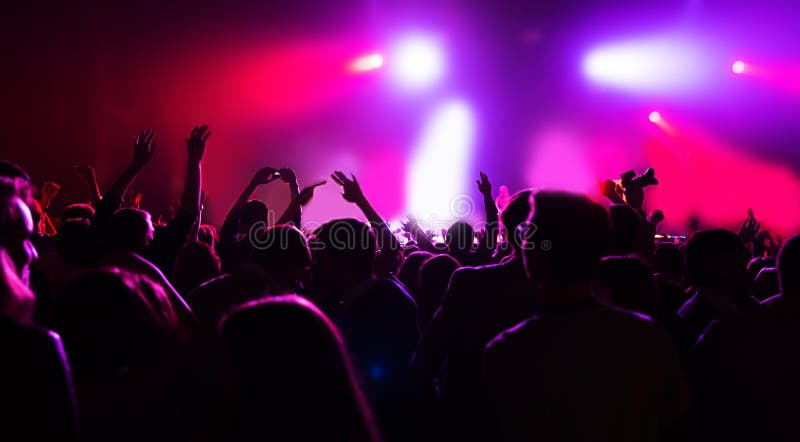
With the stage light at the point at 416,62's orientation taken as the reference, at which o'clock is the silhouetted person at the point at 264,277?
The silhouetted person is roughly at 12 o'clock from the stage light.

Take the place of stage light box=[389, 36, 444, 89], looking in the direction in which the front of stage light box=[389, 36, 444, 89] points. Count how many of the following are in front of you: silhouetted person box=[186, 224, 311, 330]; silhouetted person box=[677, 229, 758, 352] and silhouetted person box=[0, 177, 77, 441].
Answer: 3

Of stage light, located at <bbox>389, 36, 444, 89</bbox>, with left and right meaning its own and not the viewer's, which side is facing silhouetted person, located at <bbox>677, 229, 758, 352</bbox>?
front

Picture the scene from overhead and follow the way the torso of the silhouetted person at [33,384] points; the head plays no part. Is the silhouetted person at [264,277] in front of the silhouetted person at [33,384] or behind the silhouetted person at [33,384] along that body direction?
in front

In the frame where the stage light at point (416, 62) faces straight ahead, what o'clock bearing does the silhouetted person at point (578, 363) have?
The silhouetted person is roughly at 12 o'clock from the stage light.

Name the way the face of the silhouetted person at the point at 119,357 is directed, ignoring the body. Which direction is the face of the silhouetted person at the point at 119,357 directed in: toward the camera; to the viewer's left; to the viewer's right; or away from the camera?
away from the camera

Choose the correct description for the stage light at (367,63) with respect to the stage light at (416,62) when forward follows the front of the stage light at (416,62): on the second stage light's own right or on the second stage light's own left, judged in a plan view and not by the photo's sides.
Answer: on the second stage light's own right

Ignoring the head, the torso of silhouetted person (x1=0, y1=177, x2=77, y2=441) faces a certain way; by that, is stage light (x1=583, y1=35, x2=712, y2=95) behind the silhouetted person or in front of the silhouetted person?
in front

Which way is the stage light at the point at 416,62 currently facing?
toward the camera

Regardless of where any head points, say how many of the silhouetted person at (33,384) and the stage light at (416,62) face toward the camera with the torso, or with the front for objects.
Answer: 1

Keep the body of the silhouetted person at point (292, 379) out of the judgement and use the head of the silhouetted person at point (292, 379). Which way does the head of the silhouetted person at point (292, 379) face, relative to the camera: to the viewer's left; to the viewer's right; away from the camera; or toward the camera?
away from the camera

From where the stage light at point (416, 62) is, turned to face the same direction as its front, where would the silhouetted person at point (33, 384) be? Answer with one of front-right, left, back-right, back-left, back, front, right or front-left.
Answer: front

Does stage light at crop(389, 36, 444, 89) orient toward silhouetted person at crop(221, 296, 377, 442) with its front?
yes

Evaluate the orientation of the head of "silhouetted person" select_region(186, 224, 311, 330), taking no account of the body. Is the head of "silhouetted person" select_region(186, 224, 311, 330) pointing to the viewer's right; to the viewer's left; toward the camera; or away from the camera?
away from the camera

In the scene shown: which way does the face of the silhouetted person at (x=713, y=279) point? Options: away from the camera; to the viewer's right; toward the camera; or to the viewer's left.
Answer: away from the camera

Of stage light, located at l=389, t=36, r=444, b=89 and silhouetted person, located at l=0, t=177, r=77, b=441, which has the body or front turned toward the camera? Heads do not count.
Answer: the stage light
